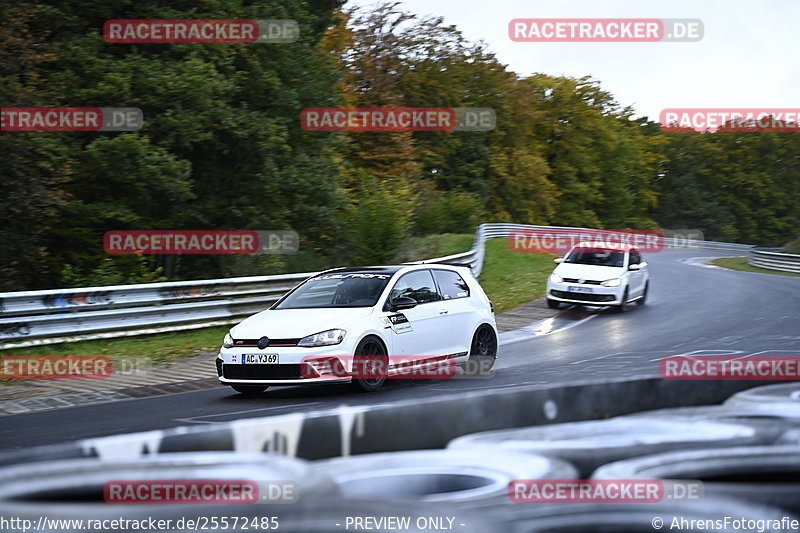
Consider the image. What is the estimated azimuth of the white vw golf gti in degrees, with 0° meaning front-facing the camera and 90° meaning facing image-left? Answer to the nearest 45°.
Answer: approximately 45°

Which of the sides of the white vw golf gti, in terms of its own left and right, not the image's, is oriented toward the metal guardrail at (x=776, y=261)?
back

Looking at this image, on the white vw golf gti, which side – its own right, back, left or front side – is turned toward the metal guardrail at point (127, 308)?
right

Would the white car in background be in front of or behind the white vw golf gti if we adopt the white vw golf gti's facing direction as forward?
behind
